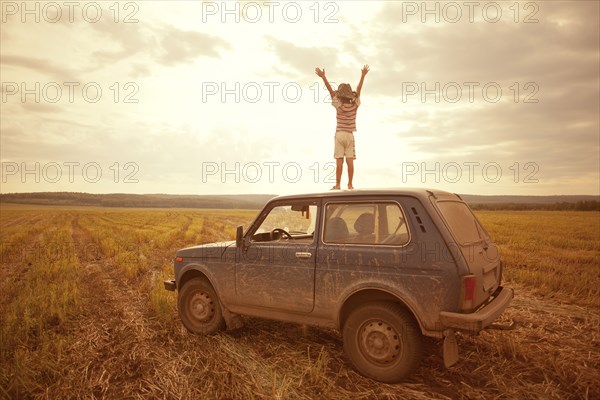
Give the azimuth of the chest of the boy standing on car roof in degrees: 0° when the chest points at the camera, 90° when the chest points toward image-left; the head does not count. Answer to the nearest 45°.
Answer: approximately 180°

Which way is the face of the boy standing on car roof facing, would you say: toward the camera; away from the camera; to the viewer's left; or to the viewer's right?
away from the camera

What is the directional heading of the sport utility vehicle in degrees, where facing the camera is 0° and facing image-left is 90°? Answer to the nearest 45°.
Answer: approximately 135°

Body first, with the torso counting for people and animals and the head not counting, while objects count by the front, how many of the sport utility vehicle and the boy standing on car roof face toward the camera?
0
